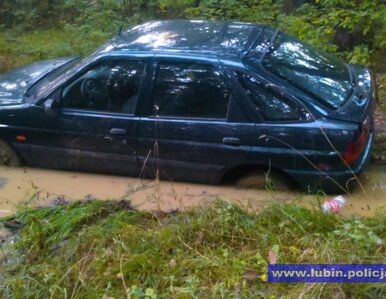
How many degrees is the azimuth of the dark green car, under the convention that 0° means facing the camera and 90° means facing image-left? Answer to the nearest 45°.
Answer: approximately 90°
